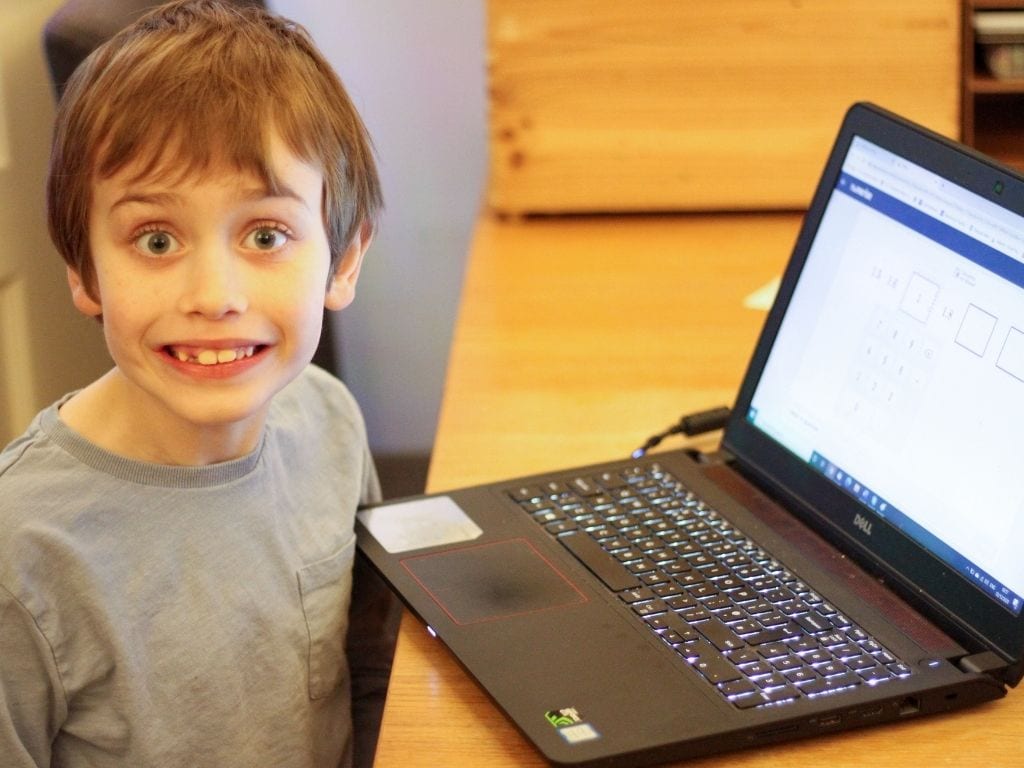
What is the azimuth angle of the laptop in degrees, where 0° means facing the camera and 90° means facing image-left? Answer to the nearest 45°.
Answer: approximately 45°

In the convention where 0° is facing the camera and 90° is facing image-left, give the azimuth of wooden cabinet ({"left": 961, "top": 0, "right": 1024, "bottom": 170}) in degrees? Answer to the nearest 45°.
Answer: approximately 0°

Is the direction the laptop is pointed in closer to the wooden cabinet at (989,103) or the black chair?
the black chair

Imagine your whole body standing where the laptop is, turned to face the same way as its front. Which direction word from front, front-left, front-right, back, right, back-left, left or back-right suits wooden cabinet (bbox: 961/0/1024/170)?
back-right

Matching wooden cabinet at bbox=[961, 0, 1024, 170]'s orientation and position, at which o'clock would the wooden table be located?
The wooden table is roughly at 1 o'clock from the wooden cabinet.
